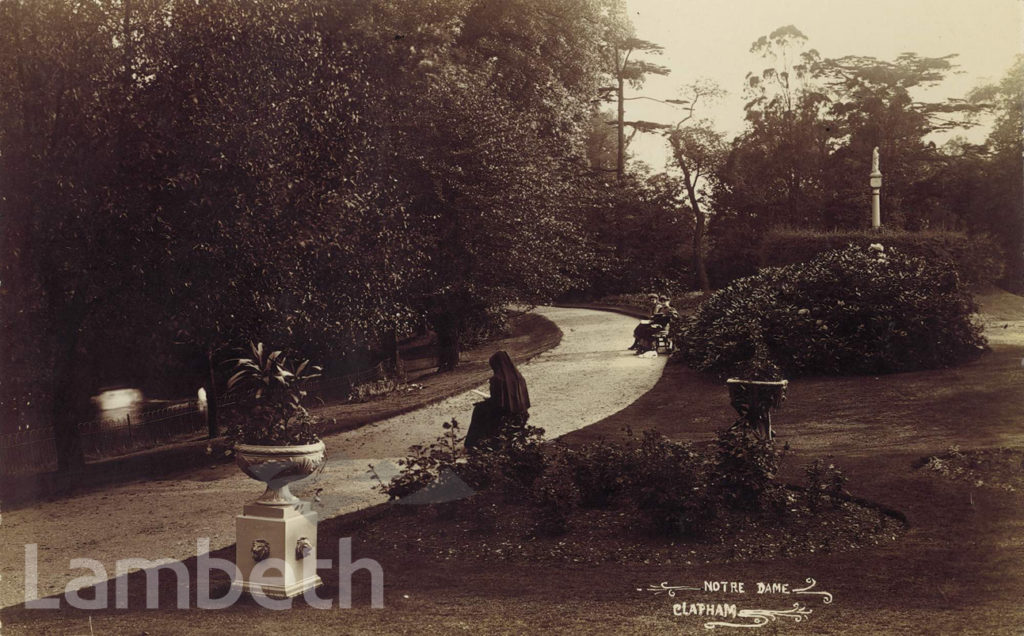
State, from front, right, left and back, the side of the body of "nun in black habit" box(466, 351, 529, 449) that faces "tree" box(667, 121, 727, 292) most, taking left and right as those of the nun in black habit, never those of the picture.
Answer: right

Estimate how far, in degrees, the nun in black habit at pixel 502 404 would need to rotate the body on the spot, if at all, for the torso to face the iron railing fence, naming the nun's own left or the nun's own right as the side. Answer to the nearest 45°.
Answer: approximately 45° to the nun's own right

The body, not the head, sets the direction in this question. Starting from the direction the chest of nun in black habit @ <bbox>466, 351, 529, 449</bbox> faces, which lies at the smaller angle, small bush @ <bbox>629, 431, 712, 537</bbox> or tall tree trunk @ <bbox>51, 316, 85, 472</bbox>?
the tall tree trunk

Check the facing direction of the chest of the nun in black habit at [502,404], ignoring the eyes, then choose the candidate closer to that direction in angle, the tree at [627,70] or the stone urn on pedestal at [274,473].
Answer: the stone urn on pedestal

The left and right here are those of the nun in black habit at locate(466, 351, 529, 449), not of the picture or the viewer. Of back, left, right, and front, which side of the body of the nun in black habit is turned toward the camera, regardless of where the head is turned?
left

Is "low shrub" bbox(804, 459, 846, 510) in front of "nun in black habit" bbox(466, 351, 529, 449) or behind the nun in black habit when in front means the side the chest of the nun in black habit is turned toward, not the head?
behind

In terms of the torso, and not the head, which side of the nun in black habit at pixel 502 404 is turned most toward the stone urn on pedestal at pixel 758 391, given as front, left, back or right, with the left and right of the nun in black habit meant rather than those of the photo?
back
